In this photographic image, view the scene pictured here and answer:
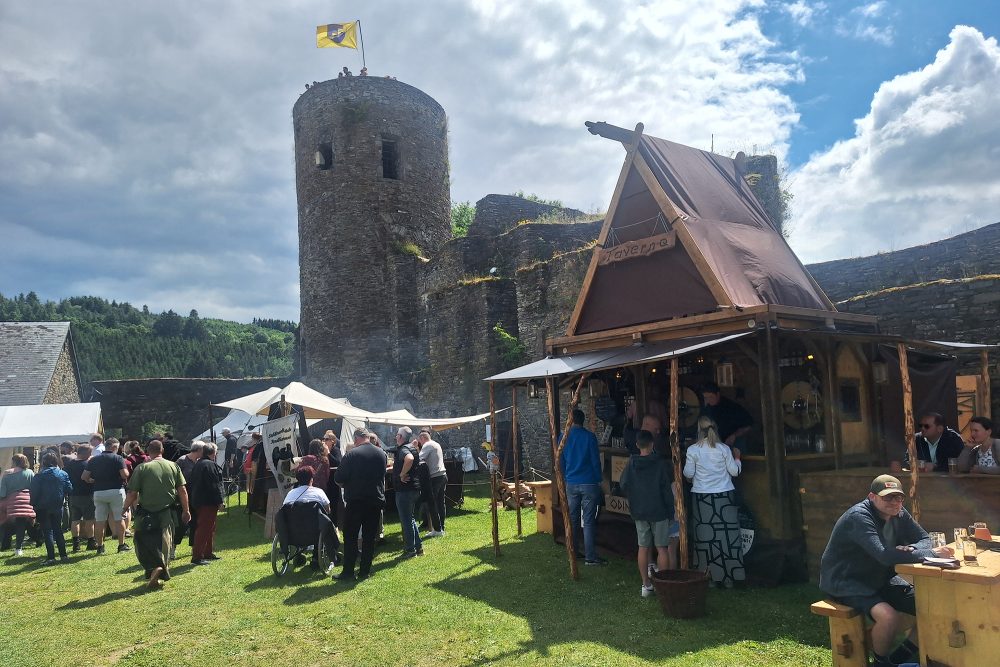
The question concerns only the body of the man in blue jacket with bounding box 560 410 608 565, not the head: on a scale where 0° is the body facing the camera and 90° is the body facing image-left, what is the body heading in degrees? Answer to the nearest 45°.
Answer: approximately 225°

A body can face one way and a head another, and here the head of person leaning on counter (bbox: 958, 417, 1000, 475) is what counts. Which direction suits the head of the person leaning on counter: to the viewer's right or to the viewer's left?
to the viewer's left

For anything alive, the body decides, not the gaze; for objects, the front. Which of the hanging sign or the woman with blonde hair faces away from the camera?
the woman with blonde hair

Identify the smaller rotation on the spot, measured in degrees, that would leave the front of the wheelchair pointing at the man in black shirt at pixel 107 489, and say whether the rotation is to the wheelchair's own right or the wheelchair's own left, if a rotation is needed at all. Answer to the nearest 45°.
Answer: approximately 45° to the wheelchair's own left

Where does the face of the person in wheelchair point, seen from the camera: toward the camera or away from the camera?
away from the camera

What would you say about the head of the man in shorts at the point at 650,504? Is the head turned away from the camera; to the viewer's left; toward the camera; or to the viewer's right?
away from the camera

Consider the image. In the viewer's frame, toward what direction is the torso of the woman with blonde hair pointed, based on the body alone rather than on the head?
away from the camera

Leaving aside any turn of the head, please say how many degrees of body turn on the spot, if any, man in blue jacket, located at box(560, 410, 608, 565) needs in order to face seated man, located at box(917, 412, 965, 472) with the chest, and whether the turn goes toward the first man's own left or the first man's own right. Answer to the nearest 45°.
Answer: approximately 45° to the first man's own right

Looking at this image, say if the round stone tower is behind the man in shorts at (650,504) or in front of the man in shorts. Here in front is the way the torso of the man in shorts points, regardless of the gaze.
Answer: in front

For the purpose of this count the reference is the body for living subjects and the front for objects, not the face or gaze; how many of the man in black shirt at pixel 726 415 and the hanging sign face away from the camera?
0

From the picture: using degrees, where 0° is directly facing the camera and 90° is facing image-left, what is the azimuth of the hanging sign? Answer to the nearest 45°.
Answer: approximately 45°

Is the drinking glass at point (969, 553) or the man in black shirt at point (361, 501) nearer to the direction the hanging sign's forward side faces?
the man in black shirt

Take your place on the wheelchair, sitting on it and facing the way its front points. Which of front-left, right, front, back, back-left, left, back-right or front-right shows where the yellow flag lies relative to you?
front

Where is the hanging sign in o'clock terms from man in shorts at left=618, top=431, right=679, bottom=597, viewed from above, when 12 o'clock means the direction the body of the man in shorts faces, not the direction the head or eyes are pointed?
The hanging sign is roughly at 12 o'clock from the man in shorts.

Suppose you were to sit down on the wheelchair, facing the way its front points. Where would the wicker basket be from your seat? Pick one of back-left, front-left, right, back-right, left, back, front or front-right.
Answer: back-right

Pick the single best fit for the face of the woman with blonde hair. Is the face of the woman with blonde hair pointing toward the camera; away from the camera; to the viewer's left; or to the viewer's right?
away from the camera

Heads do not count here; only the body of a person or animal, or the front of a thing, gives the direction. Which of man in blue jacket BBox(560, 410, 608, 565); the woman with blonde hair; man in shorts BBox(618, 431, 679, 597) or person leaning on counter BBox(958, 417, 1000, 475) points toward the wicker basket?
the person leaning on counter
